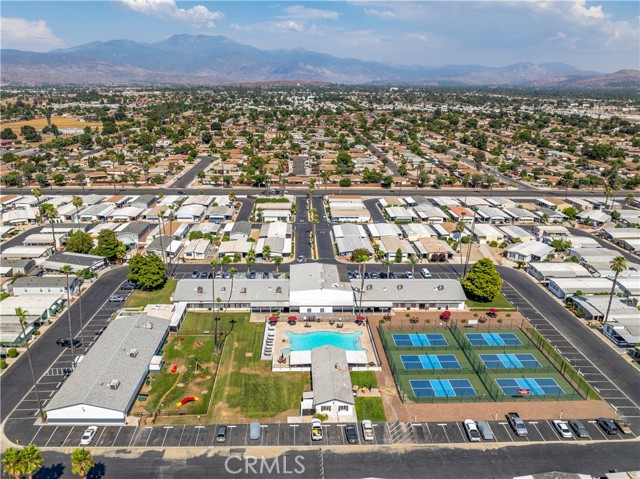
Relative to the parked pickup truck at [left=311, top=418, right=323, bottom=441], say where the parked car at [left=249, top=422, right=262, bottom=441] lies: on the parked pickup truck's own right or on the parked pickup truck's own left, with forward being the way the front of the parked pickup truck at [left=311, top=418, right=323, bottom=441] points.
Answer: on the parked pickup truck's own left

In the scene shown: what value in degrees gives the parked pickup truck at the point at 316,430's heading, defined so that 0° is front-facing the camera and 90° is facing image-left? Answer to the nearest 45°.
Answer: approximately 180°

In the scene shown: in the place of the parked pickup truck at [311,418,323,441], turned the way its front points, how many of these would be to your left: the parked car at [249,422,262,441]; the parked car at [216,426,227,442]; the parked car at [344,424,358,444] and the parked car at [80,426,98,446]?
3

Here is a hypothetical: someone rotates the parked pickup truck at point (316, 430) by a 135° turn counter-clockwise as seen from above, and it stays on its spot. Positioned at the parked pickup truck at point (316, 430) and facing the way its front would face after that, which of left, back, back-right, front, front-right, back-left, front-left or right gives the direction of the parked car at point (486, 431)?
back-left

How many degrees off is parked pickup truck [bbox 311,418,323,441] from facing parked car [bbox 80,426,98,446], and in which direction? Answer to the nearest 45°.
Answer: approximately 90° to its left

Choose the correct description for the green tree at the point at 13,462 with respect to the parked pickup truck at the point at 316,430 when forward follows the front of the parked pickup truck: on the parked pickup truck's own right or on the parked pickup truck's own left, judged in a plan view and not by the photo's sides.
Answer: on the parked pickup truck's own left

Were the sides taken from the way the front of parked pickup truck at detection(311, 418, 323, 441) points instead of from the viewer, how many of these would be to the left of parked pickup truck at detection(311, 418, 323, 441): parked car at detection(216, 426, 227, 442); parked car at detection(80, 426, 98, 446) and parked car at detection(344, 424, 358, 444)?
2

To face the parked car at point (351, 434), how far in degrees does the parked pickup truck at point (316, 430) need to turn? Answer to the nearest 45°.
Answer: approximately 90° to its right

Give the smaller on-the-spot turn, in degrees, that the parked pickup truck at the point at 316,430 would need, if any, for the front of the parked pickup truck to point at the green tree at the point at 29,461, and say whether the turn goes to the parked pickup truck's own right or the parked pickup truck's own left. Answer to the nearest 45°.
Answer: approximately 135° to the parked pickup truck's own left

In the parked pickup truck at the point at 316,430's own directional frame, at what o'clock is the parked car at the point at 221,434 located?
the parked car at the point at 221,434 is roughly at 9 o'clock from the parked pickup truck at the point at 316,430.

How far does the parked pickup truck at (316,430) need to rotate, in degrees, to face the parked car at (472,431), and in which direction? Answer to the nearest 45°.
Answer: approximately 90° to its right

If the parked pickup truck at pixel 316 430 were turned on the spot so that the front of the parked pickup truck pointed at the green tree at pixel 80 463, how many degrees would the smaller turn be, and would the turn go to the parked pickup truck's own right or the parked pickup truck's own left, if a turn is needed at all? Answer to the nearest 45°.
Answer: approximately 135° to the parked pickup truck's own left
